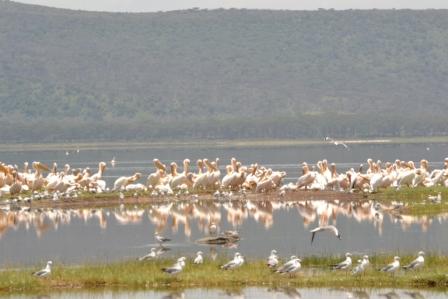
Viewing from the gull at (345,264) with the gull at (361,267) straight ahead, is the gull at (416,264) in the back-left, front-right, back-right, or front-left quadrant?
front-left

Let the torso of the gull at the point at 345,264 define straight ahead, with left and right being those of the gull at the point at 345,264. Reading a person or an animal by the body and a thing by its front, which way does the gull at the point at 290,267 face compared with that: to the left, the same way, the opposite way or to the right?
the same way

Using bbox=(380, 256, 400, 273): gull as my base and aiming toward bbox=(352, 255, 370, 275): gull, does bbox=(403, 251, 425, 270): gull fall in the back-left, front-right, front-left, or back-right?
back-right
